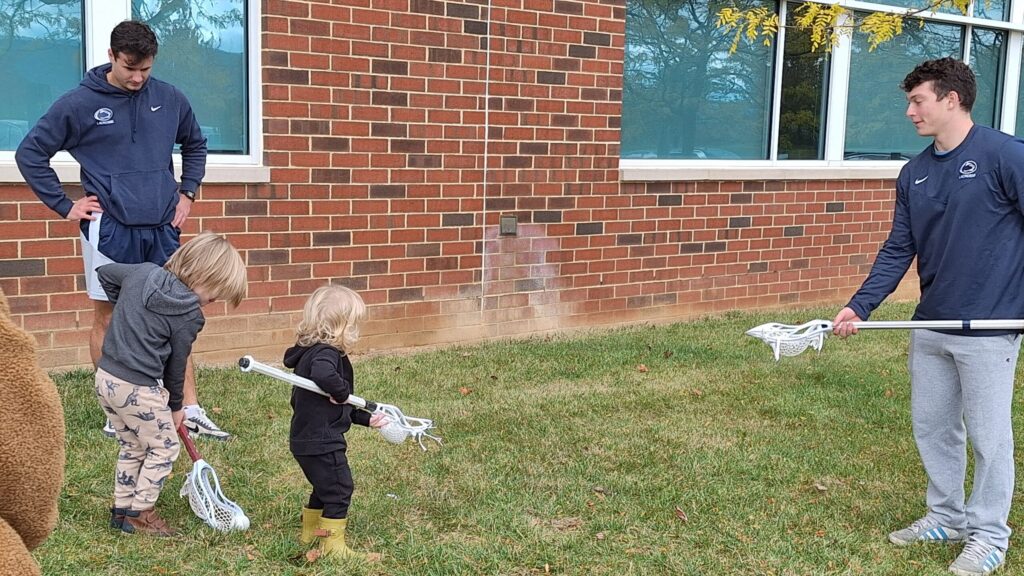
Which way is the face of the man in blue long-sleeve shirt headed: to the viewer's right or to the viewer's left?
to the viewer's left

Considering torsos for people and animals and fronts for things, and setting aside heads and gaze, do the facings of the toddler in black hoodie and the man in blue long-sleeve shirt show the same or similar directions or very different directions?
very different directions

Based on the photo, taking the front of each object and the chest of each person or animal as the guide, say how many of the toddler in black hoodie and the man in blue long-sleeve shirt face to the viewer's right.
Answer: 1

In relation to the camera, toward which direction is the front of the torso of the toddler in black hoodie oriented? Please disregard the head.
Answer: to the viewer's right

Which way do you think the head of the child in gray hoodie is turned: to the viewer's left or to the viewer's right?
to the viewer's right

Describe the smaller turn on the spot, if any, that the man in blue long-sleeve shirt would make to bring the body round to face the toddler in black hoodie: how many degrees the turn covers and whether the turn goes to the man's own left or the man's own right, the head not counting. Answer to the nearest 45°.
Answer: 0° — they already face them

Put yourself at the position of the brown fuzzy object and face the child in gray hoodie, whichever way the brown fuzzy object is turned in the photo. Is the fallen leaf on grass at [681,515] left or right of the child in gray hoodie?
right

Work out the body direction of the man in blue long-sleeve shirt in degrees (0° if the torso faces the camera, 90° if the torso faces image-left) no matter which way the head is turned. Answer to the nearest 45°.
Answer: approximately 45°

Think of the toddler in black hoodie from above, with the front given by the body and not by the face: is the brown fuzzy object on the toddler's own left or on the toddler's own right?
on the toddler's own right

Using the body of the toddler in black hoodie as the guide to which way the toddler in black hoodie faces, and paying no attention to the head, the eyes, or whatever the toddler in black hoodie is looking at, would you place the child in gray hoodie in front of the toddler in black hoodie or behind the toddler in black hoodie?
behind

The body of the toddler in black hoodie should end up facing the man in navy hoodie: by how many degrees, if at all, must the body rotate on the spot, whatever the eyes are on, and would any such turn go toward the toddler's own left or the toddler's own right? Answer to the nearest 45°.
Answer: approximately 135° to the toddler's own left

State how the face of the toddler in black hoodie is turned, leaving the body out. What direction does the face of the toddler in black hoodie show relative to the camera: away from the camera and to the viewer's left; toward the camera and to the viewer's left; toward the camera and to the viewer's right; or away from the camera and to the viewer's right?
away from the camera and to the viewer's right
